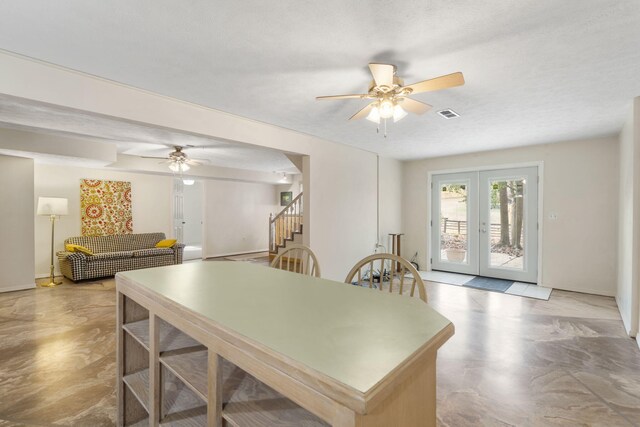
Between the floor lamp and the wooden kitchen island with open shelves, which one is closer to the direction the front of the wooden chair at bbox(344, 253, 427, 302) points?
the wooden kitchen island with open shelves

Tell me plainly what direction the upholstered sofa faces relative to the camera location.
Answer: facing the viewer and to the right of the viewer

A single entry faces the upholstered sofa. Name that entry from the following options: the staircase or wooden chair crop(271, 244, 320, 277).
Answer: the staircase

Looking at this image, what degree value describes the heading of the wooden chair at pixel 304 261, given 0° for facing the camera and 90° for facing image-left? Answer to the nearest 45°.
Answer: approximately 45°

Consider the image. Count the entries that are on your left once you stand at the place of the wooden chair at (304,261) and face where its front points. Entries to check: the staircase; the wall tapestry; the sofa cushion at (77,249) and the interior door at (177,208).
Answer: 0

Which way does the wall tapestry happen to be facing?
toward the camera

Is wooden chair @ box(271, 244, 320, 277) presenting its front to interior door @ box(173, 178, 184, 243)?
no

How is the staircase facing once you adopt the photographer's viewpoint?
facing to the left of the viewer

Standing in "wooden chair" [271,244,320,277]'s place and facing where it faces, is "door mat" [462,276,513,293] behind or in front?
behind

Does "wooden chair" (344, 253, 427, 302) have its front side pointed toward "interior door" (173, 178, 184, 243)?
no

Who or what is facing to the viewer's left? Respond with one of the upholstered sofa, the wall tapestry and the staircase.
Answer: the staircase

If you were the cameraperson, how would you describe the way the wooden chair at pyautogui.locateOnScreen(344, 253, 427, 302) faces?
facing the viewer and to the left of the viewer

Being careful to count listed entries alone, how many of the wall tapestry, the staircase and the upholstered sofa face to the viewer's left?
1

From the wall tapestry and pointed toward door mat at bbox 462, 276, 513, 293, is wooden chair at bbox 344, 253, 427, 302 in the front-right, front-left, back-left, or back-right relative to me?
front-right

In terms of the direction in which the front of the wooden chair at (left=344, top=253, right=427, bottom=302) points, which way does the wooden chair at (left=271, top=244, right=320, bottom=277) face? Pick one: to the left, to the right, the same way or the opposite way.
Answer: the same way
